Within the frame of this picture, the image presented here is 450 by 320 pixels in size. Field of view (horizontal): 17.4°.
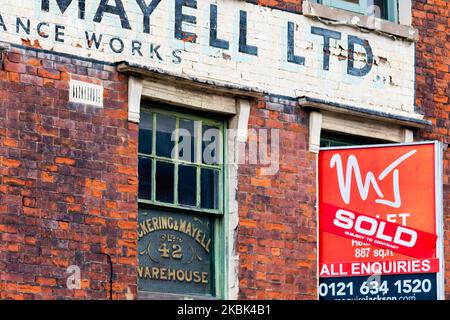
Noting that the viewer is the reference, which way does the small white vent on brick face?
facing the viewer and to the right of the viewer

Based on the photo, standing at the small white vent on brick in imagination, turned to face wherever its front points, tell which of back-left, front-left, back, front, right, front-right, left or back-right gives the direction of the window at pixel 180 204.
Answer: left

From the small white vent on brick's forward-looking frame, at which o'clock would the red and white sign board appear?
The red and white sign board is roughly at 10 o'clock from the small white vent on brick.

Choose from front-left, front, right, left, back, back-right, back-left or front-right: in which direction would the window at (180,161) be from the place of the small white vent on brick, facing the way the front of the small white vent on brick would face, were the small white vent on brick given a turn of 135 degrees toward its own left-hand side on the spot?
front-right

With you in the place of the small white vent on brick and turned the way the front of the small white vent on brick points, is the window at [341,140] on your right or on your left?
on your left

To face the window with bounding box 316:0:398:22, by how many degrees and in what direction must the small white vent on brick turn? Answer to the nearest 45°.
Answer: approximately 90° to its left
